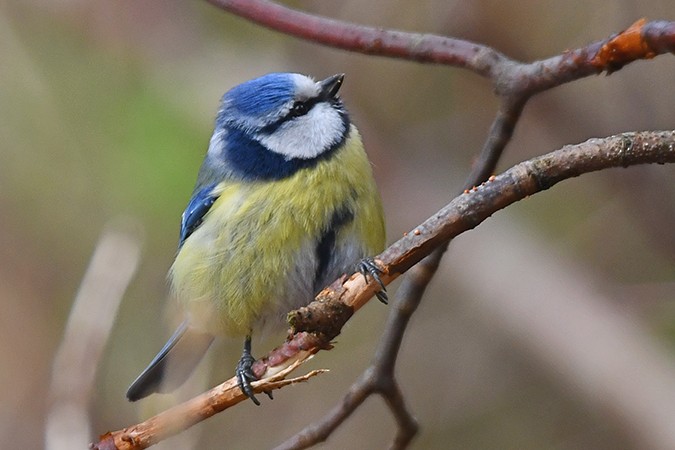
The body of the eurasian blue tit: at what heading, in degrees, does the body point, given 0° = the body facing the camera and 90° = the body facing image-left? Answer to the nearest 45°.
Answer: approximately 315°
